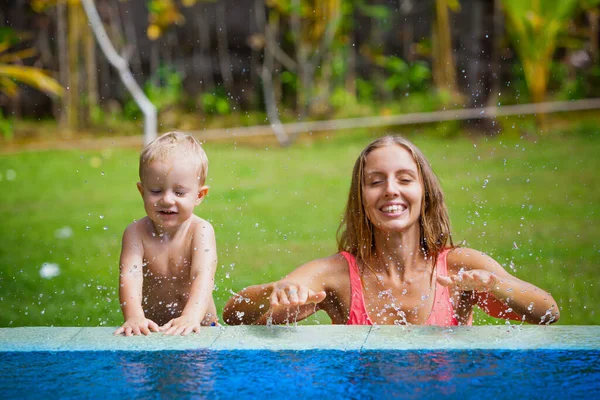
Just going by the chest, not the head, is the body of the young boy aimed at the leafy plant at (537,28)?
no

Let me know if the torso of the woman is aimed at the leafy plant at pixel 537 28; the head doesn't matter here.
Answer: no

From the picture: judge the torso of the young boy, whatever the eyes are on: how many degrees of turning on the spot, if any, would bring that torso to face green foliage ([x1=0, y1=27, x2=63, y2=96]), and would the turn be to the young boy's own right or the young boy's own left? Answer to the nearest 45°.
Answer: approximately 180°

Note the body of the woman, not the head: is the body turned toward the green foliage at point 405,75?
no

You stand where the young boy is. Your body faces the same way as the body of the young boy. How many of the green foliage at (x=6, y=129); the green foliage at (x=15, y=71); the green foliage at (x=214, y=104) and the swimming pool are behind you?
3

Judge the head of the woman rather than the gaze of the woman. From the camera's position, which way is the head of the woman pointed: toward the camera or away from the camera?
toward the camera

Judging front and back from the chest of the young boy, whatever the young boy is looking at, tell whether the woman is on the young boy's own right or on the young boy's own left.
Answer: on the young boy's own left

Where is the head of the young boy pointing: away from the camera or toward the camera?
toward the camera

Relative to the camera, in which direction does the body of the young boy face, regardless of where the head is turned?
toward the camera

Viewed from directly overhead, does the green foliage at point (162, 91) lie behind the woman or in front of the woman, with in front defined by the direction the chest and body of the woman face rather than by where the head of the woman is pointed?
behind

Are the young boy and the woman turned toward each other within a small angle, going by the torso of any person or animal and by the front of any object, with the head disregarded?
no

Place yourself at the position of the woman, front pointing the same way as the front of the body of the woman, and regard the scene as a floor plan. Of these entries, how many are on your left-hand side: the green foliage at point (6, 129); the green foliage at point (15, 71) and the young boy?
0

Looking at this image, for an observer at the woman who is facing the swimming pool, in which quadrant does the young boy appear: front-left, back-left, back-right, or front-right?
front-right

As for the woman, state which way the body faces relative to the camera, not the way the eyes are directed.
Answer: toward the camera

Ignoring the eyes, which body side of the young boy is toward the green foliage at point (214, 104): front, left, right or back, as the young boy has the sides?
back

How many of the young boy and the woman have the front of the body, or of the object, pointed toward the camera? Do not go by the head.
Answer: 2

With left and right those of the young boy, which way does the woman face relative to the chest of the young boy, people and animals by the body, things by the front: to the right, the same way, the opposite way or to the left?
the same way

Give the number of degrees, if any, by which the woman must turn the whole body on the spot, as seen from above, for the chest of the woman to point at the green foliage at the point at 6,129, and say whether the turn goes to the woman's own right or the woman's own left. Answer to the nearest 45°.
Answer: approximately 135° to the woman's own right

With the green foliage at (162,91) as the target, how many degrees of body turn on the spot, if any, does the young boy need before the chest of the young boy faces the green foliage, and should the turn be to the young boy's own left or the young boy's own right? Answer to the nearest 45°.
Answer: approximately 180°
